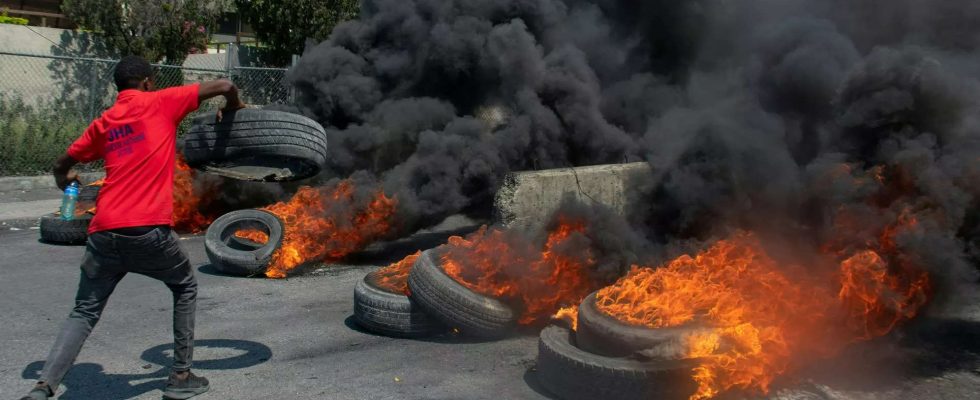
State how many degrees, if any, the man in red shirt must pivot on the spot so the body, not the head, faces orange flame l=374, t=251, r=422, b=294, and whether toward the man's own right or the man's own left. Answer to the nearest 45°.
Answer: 0° — they already face it

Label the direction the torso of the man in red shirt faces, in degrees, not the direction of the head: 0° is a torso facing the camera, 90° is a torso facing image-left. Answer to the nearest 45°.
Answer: approximately 225°

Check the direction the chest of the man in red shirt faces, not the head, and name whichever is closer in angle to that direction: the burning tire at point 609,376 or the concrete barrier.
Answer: the concrete barrier

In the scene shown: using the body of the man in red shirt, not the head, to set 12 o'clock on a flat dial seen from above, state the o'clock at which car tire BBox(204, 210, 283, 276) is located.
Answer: The car tire is roughly at 11 o'clock from the man in red shirt.

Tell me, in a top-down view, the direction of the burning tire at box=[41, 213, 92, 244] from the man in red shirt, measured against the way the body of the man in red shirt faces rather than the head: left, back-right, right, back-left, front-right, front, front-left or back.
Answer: front-left

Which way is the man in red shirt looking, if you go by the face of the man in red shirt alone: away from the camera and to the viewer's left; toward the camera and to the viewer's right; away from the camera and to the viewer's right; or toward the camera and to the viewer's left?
away from the camera and to the viewer's right

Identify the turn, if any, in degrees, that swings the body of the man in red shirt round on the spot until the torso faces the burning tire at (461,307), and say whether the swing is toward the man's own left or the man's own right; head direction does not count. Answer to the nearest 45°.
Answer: approximately 45° to the man's own right

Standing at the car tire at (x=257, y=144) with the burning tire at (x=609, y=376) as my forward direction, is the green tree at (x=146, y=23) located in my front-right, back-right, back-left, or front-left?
back-left

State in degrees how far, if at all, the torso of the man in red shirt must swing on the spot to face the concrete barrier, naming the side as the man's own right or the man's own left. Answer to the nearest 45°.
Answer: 0° — they already face it

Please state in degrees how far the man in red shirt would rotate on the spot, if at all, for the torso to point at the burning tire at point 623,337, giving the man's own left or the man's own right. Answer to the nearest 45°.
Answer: approximately 45° to the man's own right

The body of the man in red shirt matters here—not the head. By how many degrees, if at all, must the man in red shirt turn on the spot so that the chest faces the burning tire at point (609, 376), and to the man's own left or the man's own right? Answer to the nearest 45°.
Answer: approximately 90° to the man's own right
